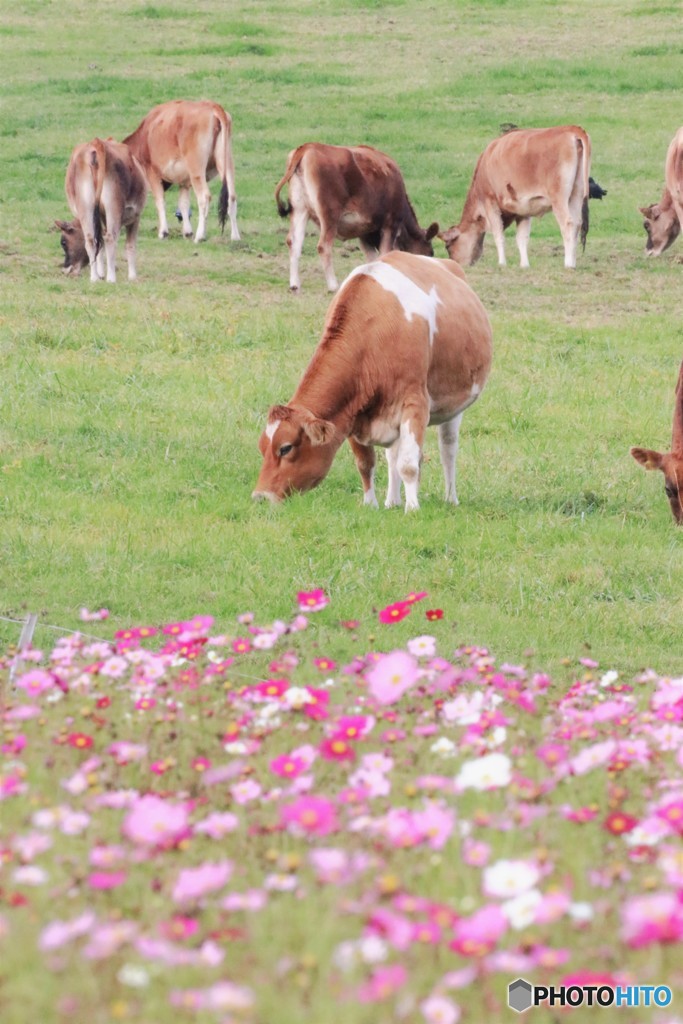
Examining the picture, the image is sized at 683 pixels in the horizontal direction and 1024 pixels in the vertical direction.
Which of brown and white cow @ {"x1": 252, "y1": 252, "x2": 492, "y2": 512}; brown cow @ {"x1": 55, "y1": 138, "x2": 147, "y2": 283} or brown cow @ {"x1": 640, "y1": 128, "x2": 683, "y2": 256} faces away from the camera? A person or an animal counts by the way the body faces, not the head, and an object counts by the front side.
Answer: brown cow @ {"x1": 55, "y1": 138, "x2": 147, "y2": 283}

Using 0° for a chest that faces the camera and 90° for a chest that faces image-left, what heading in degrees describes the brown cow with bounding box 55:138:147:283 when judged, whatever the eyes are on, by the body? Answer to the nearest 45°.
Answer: approximately 180°

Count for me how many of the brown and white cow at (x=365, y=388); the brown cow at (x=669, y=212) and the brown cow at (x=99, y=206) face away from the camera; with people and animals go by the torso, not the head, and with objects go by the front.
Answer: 1

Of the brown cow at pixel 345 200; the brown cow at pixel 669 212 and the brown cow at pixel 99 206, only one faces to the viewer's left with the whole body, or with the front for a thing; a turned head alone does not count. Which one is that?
the brown cow at pixel 669 212

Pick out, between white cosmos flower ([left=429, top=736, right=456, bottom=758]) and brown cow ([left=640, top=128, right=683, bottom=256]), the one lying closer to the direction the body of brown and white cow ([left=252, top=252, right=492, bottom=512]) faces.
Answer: the white cosmos flower

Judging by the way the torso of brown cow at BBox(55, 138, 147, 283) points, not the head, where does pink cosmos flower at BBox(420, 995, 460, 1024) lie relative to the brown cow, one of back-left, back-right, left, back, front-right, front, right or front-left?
back

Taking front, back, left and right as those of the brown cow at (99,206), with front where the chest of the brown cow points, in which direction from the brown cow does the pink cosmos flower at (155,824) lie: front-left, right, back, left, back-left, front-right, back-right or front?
back

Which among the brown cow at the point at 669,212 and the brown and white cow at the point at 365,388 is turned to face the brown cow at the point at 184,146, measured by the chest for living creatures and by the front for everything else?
the brown cow at the point at 669,212

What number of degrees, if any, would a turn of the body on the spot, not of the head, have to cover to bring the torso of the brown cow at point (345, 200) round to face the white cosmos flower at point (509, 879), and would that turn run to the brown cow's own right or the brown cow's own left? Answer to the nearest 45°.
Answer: approximately 135° to the brown cow's own right

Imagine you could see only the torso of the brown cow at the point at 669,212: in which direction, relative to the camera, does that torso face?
to the viewer's left

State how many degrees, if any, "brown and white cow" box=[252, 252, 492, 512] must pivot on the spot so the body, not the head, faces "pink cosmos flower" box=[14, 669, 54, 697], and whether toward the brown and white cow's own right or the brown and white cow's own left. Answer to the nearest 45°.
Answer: approximately 45° to the brown and white cow's own left

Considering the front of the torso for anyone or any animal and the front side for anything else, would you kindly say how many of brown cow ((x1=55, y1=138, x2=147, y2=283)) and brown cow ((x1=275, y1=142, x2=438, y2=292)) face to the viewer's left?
0

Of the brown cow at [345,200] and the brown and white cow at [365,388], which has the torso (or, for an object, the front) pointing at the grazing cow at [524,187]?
the brown cow
